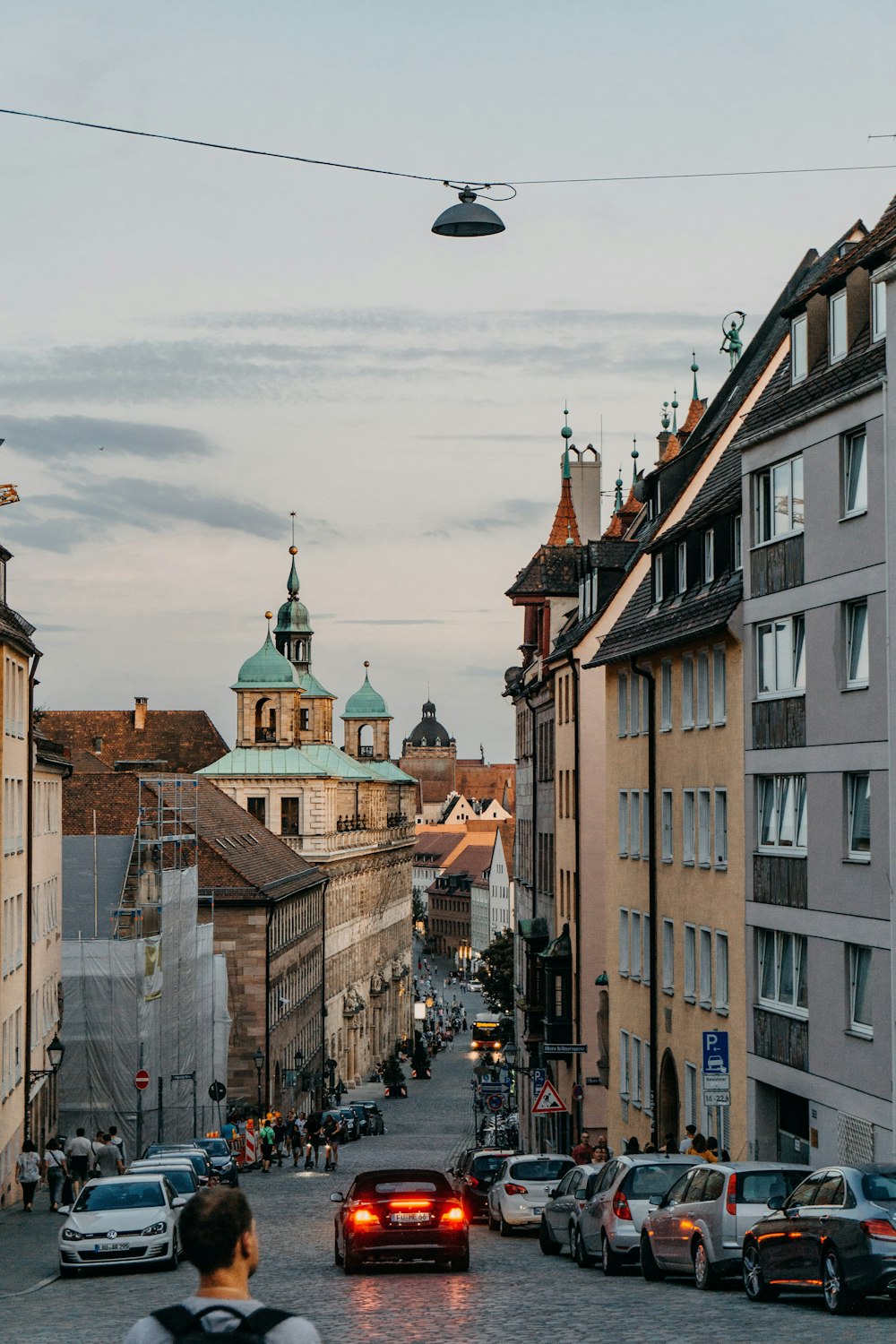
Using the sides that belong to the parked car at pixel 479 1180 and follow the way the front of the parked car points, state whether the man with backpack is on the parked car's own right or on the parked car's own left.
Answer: on the parked car's own left

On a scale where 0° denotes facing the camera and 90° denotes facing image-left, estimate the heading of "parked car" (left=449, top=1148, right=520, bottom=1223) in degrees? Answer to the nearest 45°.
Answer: approximately 135°

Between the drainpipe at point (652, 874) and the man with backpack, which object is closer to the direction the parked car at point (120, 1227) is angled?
the man with backpack

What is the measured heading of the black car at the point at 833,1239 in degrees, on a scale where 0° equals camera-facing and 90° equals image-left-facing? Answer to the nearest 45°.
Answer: approximately 135°

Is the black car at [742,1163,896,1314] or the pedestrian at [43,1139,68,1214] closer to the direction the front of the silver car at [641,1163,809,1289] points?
the pedestrian

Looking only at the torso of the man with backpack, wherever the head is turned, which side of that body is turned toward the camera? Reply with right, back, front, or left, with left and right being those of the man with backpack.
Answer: back
